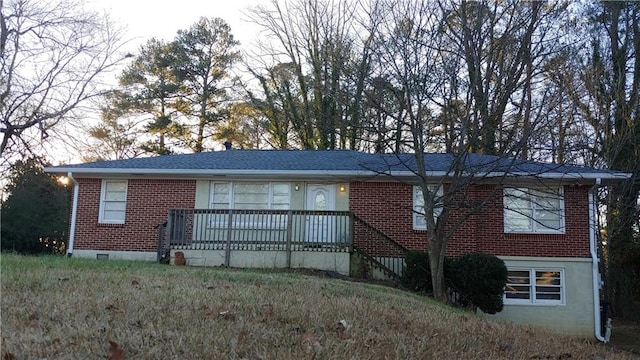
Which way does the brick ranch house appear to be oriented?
toward the camera

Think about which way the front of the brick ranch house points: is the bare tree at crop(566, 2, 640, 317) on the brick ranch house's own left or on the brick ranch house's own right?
on the brick ranch house's own left

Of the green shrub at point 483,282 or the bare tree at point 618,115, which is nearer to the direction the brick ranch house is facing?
the green shrub

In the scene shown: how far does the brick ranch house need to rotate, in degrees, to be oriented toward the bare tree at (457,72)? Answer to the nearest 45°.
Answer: approximately 45° to its left

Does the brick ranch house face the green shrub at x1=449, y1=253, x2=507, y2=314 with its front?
no
